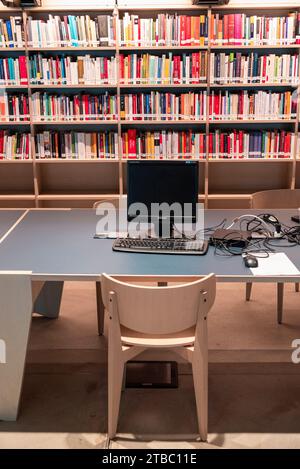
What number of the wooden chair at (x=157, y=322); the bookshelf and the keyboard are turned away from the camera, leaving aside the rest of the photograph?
1

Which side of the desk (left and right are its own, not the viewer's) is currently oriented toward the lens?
front

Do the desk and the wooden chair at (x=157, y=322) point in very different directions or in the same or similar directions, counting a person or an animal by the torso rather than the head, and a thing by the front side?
very different directions

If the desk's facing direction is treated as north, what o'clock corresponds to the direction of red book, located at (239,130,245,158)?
The red book is roughly at 7 o'clock from the desk.

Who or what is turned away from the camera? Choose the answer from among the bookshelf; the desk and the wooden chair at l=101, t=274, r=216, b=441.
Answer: the wooden chair

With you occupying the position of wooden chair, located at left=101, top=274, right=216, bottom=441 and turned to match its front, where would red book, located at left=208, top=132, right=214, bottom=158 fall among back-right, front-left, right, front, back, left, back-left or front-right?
front

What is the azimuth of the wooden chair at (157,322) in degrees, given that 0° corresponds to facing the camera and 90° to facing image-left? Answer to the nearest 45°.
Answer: approximately 180°

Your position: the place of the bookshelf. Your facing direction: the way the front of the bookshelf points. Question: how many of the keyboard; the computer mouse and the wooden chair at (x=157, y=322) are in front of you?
3

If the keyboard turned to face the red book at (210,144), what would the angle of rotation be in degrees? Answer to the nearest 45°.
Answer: approximately 180°

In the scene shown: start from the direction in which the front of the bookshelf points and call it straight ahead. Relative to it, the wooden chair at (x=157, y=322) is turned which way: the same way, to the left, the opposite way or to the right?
the opposite way

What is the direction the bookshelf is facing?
toward the camera
